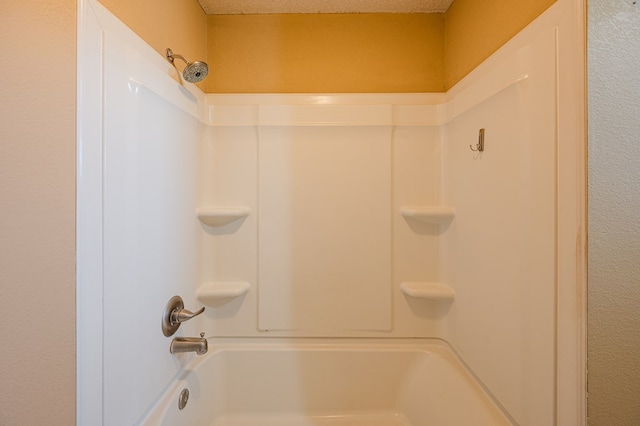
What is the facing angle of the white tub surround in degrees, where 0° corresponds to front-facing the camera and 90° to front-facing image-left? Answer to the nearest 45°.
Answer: approximately 0°
